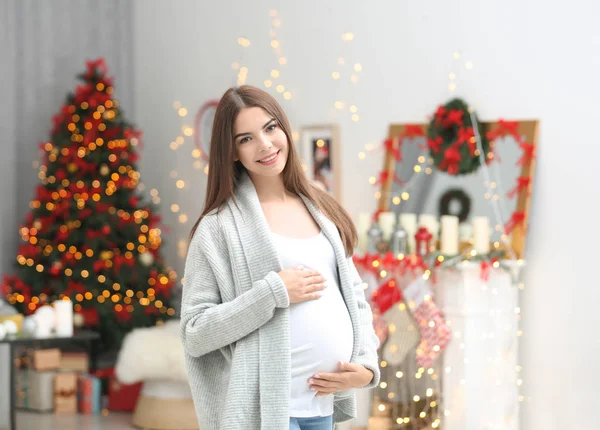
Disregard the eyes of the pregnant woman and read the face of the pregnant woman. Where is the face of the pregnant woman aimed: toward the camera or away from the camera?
toward the camera

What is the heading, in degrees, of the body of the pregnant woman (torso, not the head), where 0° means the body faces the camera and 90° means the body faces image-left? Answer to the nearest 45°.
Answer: approximately 315°

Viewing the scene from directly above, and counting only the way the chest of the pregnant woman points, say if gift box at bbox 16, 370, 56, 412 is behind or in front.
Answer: behind

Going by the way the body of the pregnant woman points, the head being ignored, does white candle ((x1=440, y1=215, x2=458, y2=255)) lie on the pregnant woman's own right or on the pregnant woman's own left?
on the pregnant woman's own left

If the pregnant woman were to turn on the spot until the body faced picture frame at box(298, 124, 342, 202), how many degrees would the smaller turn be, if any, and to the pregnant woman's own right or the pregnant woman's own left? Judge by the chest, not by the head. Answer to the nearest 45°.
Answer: approximately 135° to the pregnant woman's own left

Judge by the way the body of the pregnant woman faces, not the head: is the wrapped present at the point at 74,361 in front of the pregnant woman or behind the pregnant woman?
behind

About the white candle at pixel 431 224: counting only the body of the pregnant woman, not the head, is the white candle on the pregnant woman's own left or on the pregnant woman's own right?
on the pregnant woman's own left

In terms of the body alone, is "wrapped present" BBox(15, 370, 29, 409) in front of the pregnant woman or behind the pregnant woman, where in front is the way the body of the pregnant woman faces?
behind

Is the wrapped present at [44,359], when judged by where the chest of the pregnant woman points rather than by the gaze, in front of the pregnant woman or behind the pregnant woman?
behind

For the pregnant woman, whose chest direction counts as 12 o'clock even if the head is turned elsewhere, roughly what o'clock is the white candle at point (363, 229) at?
The white candle is roughly at 8 o'clock from the pregnant woman.

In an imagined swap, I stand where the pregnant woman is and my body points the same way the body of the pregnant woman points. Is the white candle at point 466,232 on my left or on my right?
on my left

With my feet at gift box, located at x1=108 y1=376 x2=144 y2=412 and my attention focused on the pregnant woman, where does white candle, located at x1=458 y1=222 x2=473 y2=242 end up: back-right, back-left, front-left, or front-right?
front-left
